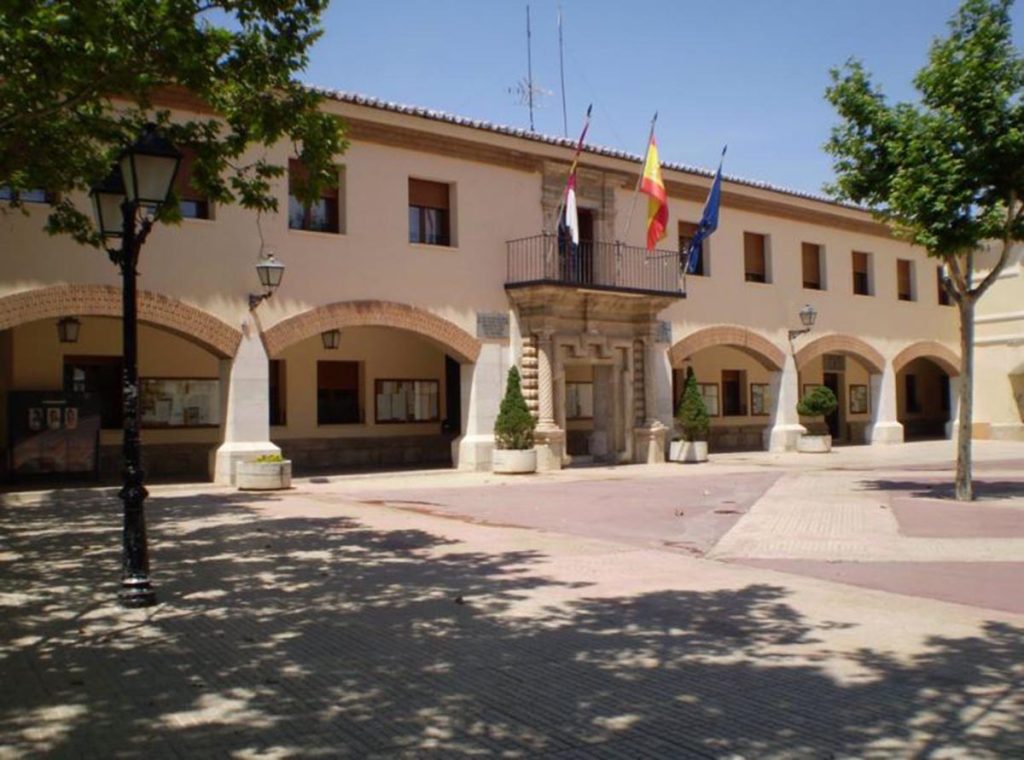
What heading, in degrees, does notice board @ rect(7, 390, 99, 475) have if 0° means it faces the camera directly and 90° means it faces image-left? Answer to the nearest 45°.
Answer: approximately 0°

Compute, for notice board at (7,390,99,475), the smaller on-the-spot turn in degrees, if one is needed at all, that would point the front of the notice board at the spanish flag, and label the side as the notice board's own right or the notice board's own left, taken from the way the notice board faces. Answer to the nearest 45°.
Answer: approximately 90° to the notice board's own left

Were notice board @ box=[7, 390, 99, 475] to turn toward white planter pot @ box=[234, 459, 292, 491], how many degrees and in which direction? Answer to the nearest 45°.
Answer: approximately 45° to its left

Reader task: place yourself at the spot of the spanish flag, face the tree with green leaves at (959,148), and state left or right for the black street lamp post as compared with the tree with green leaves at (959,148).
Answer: right

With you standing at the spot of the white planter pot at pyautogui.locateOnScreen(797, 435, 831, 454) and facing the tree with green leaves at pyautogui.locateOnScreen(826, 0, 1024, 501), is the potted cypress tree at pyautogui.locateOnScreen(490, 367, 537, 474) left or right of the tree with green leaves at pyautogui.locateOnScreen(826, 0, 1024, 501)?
right

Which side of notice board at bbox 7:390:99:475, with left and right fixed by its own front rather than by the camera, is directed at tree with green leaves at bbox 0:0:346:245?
front

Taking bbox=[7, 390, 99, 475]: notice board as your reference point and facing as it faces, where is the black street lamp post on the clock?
The black street lamp post is roughly at 12 o'clock from the notice board.

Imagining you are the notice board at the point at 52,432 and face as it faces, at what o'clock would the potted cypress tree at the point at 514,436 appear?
The potted cypress tree is roughly at 9 o'clock from the notice board.

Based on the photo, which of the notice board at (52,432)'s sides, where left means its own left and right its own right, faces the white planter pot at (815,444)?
left

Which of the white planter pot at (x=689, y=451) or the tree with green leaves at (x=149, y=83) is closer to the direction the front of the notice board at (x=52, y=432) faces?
the tree with green leaves

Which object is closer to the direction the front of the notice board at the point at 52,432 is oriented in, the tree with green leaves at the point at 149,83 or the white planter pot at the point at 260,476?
the tree with green leaves

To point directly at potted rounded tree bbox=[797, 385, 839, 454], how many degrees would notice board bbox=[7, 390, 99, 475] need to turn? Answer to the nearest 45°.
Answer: approximately 90° to its left

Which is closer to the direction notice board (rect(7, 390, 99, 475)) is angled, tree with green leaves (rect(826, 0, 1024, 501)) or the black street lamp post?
the black street lamp post

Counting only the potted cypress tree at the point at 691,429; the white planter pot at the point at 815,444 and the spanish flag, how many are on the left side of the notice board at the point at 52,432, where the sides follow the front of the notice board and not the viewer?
3

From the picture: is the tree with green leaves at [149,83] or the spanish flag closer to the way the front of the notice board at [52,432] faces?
the tree with green leaves

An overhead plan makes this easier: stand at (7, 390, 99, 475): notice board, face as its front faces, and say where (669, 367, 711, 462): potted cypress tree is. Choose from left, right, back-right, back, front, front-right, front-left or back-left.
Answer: left
